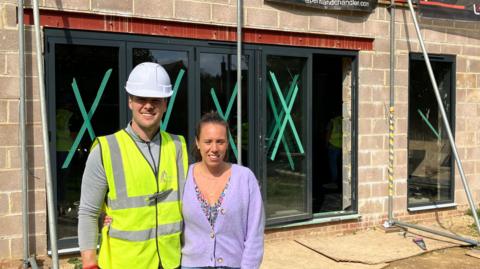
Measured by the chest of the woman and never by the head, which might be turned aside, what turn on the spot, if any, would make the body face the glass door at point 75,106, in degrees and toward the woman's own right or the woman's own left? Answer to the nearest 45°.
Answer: approximately 135° to the woman's own right

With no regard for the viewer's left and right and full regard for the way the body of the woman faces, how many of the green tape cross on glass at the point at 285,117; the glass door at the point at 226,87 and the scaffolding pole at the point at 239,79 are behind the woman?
3

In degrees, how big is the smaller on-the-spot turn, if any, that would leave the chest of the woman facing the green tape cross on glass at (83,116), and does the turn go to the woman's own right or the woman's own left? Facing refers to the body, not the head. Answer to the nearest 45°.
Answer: approximately 135° to the woman's own right

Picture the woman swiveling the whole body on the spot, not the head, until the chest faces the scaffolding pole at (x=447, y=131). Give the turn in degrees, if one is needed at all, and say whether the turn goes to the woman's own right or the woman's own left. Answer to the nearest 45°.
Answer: approximately 135° to the woman's own left

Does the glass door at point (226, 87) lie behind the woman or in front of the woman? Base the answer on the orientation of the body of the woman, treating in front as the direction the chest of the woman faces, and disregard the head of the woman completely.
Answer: behind

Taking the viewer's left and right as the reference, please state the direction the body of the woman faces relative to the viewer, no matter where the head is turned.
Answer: facing the viewer

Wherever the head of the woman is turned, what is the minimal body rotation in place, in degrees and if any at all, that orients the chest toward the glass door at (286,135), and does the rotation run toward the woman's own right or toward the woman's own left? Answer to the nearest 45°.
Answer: approximately 180°

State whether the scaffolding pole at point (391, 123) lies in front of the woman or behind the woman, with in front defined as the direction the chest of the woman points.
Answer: behind

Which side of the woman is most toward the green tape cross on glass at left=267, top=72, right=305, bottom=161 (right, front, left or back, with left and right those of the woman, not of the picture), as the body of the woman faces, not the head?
back
